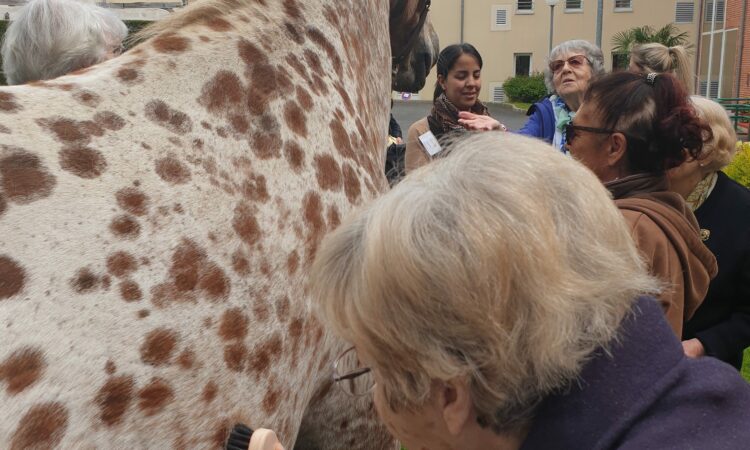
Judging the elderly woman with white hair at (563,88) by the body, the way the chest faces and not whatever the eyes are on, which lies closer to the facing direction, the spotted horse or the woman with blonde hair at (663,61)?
the spotted horse

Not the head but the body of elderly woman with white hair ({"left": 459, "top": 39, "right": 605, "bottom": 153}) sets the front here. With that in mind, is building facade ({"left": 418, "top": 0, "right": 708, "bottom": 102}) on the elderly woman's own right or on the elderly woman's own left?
on the elderly woman's own right

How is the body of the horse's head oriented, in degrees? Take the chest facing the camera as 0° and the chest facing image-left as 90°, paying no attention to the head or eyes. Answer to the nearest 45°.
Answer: approximately 270°

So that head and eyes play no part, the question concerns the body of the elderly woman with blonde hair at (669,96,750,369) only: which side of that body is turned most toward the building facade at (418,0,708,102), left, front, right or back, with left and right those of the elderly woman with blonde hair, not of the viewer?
right

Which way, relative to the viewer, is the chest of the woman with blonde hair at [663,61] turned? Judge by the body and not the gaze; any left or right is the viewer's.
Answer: facing to the left of the viewer

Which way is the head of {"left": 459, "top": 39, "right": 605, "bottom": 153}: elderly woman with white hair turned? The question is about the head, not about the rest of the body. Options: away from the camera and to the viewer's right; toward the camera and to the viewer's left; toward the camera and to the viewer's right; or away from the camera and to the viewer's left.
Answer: toward the camera and to the viewer's left

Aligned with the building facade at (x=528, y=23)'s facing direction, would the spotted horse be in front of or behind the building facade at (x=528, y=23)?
in front

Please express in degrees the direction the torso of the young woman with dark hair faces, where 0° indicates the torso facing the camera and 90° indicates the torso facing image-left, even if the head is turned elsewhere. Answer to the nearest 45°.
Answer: approximately 315°

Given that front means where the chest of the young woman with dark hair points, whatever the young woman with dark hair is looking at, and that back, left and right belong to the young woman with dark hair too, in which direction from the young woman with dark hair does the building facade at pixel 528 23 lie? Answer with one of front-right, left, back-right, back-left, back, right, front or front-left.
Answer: back-left

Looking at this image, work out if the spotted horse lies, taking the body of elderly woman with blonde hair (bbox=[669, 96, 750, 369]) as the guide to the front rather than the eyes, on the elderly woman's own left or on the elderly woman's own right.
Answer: on the elderly woman's own left

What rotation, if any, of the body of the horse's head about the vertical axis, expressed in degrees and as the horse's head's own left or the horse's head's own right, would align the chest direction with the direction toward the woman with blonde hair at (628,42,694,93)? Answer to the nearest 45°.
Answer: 0° — it already faces them

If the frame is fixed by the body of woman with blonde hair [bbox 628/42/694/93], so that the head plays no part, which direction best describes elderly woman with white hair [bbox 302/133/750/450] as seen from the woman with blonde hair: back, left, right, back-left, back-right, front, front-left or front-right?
left

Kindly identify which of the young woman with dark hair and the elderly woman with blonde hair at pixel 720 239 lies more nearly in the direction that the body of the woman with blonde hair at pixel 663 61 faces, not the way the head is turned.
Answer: the young woman with dark hair
